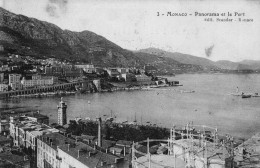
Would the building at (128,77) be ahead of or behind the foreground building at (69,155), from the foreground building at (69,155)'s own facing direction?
behind

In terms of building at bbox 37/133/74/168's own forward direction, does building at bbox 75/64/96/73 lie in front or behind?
behind

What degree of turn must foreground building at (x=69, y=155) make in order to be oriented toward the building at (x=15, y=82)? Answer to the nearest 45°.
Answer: approximately 135° to its right

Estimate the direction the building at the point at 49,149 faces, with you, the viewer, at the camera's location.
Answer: facing the viewer and to the left of the viewer

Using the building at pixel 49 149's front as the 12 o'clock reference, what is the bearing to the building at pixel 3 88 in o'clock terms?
the building at pixel 3 88 is roughly at 4 o'clock from the building at pixel 49 149.

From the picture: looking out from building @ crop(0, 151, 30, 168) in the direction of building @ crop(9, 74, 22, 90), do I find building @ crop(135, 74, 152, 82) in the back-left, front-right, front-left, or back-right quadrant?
front-right

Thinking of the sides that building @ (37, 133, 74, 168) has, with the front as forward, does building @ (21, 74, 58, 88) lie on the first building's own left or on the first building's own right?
on the first building's own right

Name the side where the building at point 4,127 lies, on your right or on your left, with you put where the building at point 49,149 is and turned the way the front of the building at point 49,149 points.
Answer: on your right
